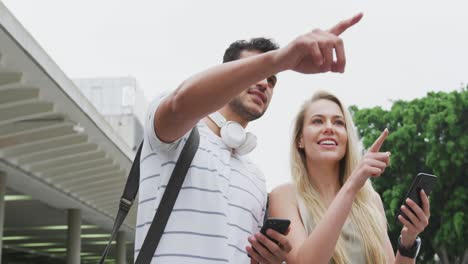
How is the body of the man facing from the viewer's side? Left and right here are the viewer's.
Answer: facing the viewer and to the right of the viewer

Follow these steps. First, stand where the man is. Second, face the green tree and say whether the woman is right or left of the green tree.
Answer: right

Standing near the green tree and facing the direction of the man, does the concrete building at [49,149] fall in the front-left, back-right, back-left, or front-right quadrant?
front-right

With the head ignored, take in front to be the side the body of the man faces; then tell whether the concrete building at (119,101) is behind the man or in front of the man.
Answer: behind

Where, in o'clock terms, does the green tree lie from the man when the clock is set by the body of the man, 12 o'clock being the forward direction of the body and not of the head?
The green tree is roughly at 8 o'clock from the man.
